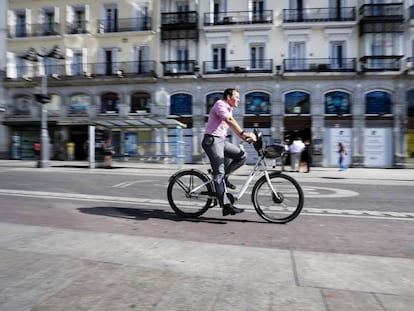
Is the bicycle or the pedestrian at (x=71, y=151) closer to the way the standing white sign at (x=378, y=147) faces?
the bicycle

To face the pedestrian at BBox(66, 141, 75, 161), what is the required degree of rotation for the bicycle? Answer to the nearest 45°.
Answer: approximately 135° to its left

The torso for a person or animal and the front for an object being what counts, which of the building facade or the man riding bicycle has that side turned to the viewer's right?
the man riding bicycle

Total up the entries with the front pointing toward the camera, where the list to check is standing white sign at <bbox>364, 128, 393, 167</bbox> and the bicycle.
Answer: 1

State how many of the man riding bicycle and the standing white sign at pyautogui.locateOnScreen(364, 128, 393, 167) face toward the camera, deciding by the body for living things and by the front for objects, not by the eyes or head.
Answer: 1

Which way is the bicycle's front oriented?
to the viewer's right

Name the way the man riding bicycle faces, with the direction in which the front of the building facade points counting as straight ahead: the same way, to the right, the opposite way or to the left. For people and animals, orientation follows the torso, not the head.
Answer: to the left

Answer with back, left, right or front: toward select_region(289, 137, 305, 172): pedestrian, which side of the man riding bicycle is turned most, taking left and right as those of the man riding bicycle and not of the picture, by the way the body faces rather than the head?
left

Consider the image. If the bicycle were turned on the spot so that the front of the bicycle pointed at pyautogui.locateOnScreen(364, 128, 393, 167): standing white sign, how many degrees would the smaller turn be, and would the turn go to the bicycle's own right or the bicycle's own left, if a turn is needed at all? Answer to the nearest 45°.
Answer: approximately 45° to the bicycle's own left

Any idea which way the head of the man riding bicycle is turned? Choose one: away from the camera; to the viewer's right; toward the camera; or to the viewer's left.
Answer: to the viewer's right

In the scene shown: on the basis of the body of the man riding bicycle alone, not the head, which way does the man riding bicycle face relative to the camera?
to the viewer's right

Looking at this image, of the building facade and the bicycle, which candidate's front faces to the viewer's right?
the bicycle
